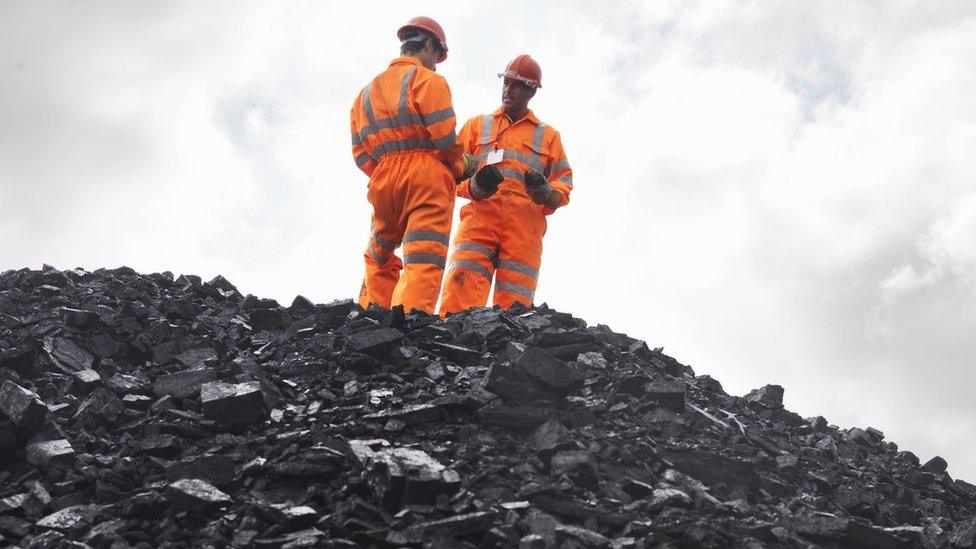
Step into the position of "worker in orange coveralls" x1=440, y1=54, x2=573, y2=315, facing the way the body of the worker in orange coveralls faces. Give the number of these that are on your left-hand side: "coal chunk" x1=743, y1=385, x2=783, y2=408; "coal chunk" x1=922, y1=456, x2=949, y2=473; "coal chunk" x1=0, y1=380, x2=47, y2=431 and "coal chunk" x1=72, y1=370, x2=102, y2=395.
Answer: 2

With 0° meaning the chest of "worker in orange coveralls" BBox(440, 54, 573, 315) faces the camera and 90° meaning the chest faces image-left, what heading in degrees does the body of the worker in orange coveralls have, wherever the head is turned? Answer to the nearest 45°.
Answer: approximately 0°

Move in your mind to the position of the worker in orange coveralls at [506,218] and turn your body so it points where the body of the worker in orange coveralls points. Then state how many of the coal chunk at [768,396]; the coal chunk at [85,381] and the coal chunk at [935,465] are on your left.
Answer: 2

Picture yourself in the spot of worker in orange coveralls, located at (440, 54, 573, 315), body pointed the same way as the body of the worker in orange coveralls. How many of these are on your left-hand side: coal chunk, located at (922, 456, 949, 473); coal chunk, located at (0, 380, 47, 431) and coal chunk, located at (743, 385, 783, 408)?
2

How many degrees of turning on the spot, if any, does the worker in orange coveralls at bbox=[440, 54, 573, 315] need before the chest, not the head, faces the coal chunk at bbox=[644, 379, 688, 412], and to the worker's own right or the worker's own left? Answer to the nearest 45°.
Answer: approximately 45° to the worker's own left

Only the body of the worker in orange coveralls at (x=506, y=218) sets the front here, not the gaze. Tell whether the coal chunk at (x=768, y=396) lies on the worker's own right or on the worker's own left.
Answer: on the worker's own left

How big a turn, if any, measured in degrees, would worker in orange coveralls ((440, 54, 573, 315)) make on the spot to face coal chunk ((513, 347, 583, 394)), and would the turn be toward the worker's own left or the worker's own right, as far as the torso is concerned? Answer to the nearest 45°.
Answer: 0° — they already face it

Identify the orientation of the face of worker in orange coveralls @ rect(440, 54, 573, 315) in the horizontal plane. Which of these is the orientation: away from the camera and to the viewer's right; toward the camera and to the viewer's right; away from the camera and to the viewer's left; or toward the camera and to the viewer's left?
toward the camera and to the viewer's left
